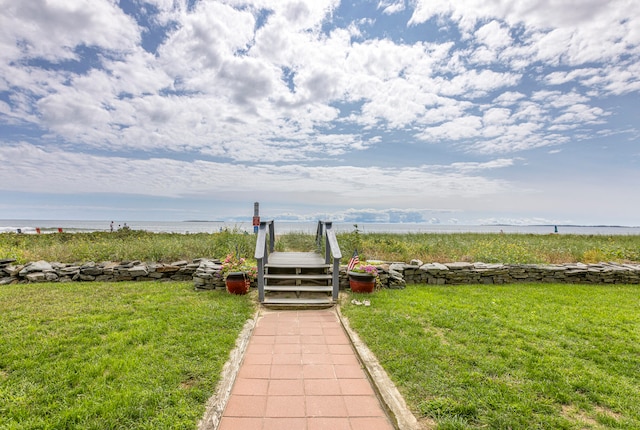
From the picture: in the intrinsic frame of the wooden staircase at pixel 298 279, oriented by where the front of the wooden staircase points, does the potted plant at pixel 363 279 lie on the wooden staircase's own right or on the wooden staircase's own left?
on the wooden staircase's own left

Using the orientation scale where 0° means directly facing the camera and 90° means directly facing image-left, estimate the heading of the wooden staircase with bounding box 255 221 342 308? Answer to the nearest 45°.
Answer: approximately 0°

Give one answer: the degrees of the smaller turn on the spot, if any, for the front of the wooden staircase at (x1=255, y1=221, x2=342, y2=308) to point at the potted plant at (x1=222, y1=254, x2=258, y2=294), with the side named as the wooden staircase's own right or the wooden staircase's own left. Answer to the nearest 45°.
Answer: approximately 90° to the wooden staircase's own right
